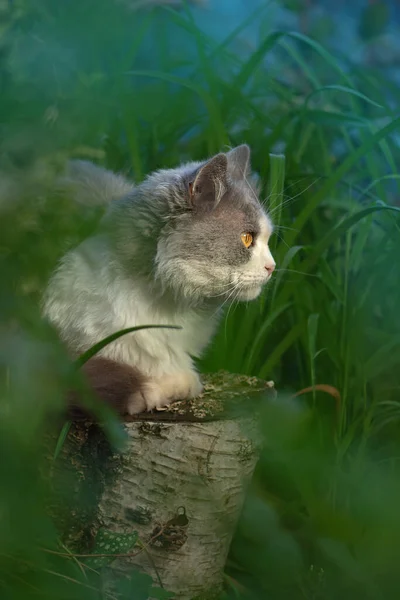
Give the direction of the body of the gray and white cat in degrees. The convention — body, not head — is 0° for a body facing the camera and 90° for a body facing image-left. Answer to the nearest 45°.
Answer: approximately 270°
